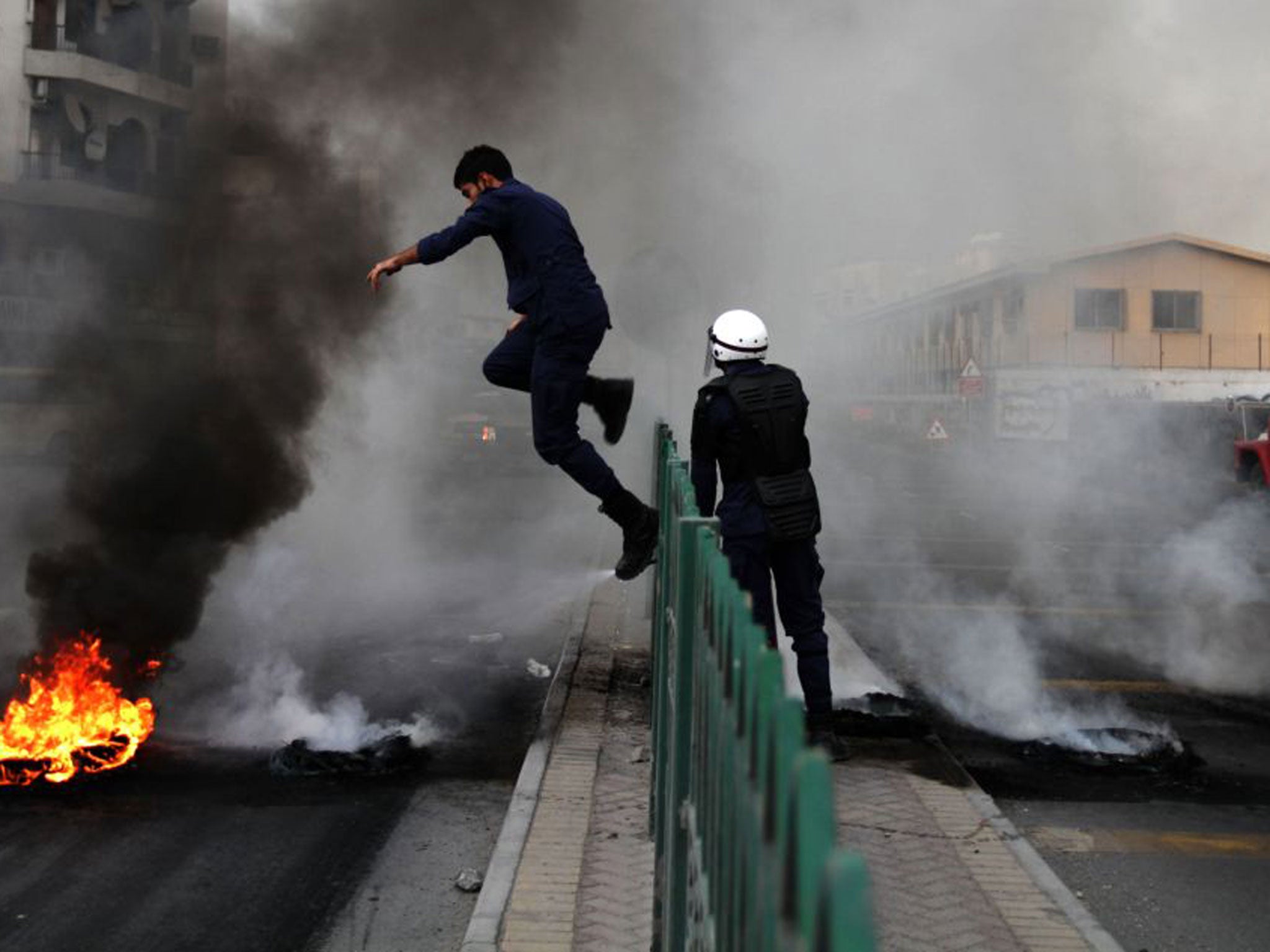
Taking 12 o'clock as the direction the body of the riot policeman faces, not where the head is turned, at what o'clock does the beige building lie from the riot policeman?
The beige building is roughly at 2 o'clock from the riot policeman.

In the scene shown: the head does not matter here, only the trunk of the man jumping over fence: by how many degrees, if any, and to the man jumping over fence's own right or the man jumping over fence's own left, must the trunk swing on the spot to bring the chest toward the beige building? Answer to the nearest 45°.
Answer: approximately 135° to the man jumping over fence's own right

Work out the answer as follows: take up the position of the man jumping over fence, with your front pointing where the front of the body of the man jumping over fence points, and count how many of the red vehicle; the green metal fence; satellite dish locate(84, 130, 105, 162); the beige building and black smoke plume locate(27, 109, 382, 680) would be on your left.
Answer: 1

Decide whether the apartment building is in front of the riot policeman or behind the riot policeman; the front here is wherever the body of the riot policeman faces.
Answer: in front

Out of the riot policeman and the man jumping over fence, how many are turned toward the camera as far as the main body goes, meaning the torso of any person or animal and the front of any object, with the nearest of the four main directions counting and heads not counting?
0

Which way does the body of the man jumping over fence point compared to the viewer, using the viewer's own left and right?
facing to the left of the viewer

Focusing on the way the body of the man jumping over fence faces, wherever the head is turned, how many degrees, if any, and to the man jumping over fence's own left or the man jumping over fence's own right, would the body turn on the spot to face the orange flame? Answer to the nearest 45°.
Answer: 0° — they already face it

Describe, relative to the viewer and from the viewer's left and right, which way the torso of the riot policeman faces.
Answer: facing away from the viewer and to the left of the viewer
